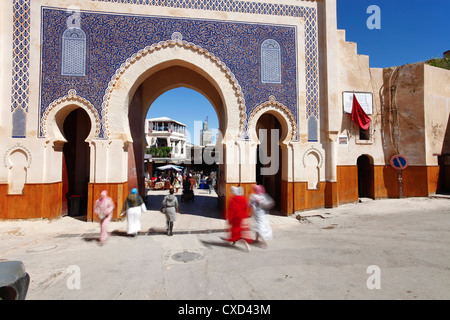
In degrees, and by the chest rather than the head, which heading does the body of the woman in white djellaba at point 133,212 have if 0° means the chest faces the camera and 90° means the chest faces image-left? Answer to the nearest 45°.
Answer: approximately 180°

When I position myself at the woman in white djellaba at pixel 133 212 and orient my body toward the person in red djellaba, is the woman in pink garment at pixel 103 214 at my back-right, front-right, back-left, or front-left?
back-right

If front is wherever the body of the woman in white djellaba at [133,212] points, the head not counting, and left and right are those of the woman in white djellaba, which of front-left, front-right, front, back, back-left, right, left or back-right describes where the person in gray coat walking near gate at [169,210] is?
right

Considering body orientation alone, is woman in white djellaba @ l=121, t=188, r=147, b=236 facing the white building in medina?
yes
